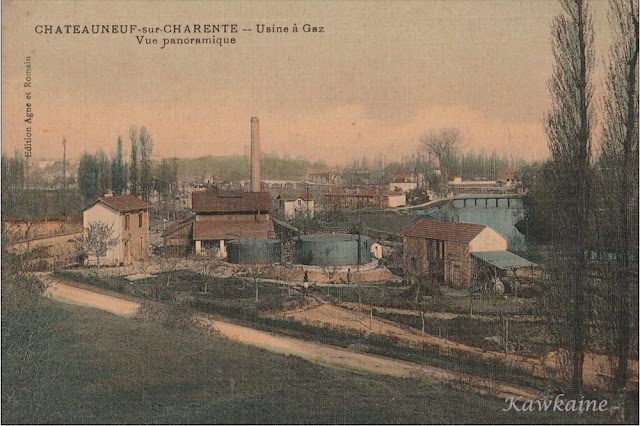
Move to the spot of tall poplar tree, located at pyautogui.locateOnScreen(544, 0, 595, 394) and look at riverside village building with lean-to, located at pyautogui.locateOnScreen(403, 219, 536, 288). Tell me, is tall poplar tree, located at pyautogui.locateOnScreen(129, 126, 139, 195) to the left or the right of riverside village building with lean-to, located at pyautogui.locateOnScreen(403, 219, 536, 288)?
left

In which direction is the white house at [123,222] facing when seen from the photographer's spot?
facing the viewer and to the right of the viewer

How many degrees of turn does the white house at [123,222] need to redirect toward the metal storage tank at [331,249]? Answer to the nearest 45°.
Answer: approximately 45° to its left
